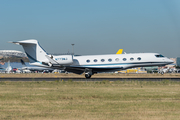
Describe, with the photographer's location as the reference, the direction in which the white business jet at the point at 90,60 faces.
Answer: facing to the right of the viewer
